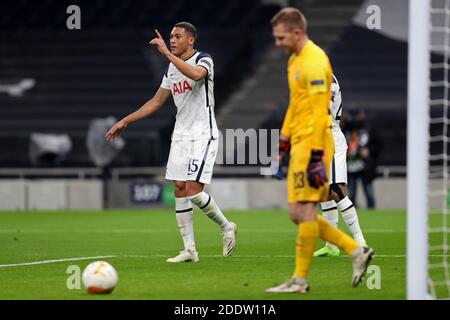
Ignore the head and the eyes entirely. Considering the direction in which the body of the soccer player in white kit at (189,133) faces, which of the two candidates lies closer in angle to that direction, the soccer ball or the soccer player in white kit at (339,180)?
the soccer ball

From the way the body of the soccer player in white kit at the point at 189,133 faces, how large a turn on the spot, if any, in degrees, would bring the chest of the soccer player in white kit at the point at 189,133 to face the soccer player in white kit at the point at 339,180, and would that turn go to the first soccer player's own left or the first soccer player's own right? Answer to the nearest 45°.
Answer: approximately 135° to the first soccer player's own left

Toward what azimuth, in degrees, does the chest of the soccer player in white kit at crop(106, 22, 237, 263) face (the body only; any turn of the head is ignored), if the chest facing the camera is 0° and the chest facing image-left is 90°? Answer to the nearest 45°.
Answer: approximately 45°
